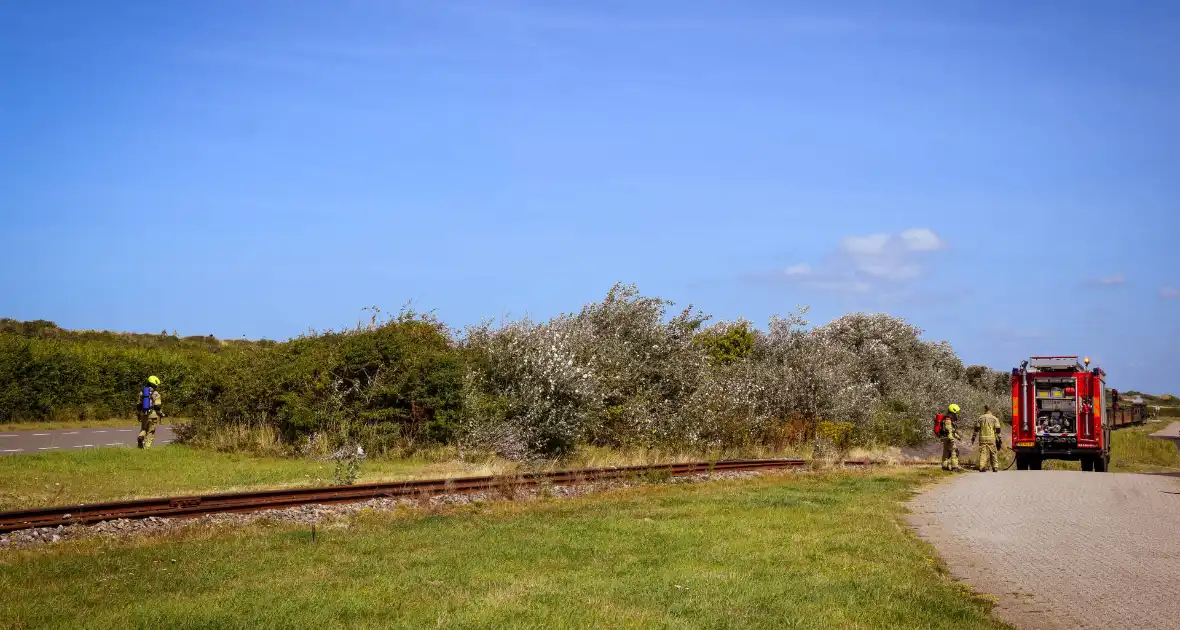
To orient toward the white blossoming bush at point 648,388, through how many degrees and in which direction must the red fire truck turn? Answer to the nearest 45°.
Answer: approximately 90° to its left

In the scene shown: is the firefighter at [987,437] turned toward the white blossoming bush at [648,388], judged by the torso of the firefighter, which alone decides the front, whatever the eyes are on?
no

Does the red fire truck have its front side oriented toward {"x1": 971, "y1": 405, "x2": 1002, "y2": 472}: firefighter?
no

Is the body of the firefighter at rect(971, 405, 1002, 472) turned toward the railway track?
no

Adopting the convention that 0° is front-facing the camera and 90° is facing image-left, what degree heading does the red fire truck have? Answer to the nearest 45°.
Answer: approximately 180°

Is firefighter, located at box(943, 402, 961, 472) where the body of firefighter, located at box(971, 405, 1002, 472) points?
no

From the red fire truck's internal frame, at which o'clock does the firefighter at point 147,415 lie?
The firefighter is roughly at 8 o'clock from the red fire truck.

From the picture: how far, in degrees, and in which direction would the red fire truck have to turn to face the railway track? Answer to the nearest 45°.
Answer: approximately 135° to its left

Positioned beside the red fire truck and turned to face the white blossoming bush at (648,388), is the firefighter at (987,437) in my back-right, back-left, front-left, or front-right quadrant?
front-left
